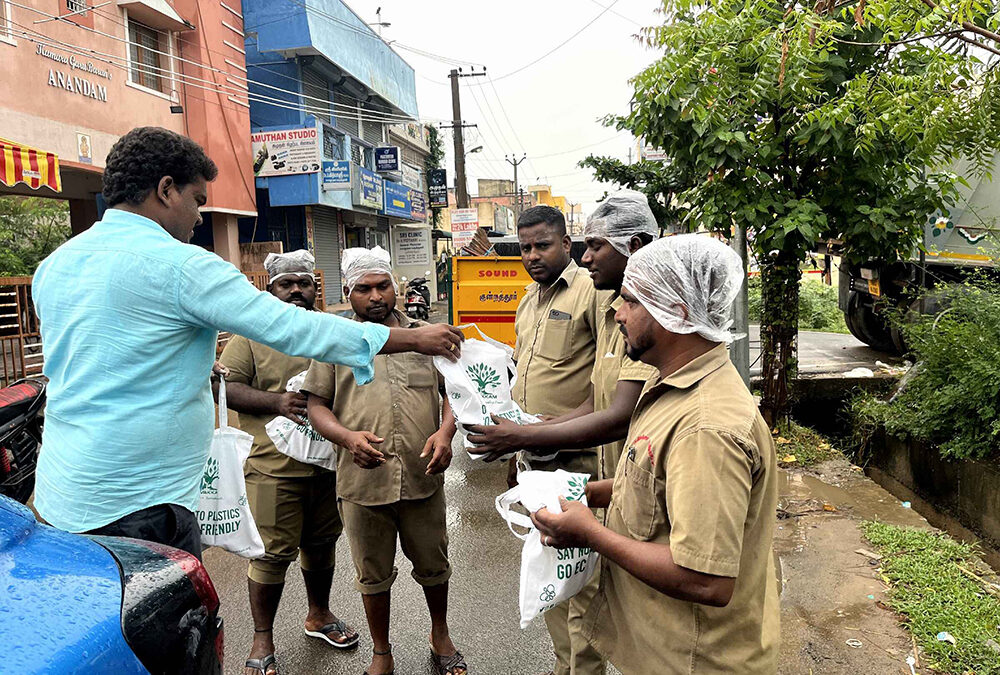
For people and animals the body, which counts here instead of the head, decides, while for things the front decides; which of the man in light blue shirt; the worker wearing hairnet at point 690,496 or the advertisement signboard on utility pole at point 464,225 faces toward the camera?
the advertisement signboard on utility pole

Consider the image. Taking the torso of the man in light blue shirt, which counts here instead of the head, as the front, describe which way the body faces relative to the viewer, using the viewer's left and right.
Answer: facing away from the viewer and to the right of the viewer

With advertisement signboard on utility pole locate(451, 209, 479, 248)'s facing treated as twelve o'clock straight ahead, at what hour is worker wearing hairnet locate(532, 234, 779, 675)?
The worker wearing hairnet is roughly at 12 o'clock from the advertisement signboard on utility pole.

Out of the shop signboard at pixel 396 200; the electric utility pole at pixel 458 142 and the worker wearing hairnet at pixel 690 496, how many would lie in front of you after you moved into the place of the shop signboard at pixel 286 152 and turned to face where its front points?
1

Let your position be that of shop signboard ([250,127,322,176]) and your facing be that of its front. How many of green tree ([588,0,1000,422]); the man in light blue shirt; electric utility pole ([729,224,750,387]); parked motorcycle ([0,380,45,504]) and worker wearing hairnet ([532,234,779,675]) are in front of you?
5

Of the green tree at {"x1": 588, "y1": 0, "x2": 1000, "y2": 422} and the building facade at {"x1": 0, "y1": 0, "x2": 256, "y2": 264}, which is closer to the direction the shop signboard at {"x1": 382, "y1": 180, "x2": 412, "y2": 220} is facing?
the green tree

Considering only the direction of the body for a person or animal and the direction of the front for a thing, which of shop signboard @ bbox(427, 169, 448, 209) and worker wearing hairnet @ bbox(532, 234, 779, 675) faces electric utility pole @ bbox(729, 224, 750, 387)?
the shop signboard

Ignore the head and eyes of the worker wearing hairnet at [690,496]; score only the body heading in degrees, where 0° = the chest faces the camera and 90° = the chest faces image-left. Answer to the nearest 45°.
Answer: approximately 90°

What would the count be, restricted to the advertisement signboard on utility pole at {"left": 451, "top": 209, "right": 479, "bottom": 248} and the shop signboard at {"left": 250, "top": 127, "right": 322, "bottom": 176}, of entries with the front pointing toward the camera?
2

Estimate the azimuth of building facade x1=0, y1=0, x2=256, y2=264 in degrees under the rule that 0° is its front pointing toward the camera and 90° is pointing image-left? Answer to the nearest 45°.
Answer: approximately 315°

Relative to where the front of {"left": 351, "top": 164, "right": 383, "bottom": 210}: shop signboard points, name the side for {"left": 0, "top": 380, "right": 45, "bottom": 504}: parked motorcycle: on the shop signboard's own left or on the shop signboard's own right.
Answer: on the shop signboard's own right

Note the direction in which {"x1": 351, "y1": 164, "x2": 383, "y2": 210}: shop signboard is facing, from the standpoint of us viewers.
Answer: facing the viewer and to the right of the viewer

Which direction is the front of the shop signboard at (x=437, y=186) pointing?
toward the camera

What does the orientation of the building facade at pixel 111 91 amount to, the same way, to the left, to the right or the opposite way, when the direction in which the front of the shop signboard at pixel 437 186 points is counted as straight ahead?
to the left

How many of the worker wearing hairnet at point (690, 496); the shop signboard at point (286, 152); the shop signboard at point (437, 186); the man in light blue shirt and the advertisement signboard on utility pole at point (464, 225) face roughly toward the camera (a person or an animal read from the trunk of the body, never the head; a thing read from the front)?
3

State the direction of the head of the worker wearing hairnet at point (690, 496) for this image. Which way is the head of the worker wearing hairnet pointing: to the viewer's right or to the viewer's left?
to the viewer's left
